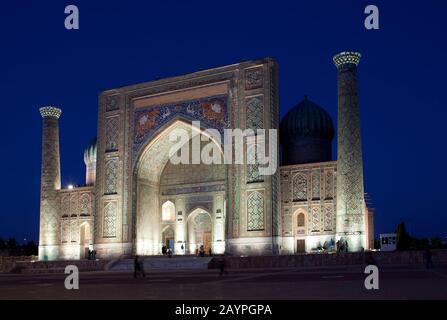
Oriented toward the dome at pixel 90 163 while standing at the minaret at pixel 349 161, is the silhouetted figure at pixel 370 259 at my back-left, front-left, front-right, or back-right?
back-left

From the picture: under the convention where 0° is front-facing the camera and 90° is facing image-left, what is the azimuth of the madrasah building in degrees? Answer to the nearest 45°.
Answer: approximately 45°

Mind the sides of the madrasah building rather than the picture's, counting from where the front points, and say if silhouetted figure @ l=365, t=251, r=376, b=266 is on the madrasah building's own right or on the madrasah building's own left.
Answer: on the madrasah building's own left
